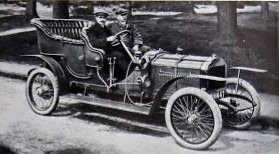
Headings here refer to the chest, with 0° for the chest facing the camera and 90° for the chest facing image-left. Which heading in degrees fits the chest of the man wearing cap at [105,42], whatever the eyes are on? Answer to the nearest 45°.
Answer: approximately 315°

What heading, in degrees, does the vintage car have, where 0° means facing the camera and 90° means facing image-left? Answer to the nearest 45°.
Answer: approximately 315°

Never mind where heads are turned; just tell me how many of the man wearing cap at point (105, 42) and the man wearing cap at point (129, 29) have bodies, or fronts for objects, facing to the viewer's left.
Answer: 0

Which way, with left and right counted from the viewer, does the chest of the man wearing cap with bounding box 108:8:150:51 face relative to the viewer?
facing the viewer and to the right of the viewer
